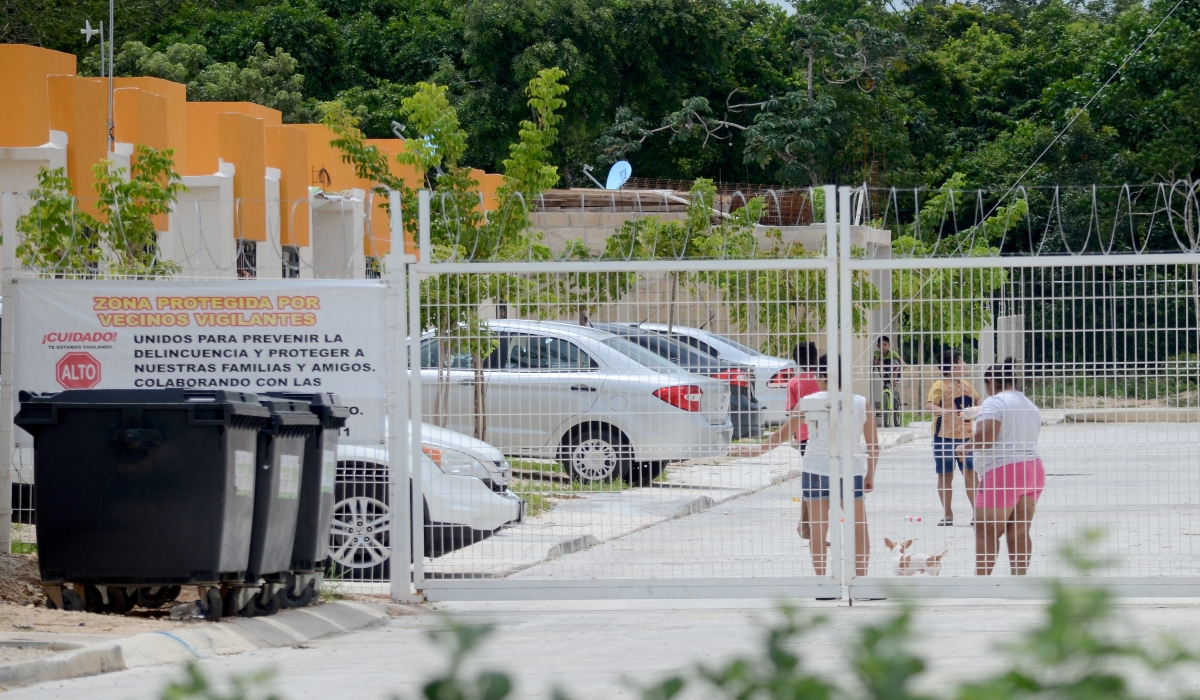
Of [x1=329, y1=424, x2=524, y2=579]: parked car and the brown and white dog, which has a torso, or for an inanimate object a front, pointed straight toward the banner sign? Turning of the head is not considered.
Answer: the brown and white dog

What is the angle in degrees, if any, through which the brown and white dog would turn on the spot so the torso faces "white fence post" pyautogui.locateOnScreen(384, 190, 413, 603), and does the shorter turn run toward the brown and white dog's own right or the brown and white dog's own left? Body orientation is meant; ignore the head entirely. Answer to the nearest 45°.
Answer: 0° — it already faces it

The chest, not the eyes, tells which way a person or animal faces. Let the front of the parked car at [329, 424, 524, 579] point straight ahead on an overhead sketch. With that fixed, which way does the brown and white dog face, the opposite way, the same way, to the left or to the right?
the opposite way

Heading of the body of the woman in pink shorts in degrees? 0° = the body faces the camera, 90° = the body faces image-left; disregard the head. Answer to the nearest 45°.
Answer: approximately 135°

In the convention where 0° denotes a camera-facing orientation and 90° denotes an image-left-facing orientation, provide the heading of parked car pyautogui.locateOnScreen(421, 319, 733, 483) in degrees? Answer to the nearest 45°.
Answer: approximately 90°

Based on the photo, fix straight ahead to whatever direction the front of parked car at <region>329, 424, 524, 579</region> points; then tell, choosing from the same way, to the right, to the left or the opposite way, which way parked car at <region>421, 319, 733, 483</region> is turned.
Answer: the opposite way

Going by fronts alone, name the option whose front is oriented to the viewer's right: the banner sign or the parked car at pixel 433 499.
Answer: the parked car

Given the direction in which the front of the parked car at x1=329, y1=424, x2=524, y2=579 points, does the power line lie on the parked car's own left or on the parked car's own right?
on the parked car's own left

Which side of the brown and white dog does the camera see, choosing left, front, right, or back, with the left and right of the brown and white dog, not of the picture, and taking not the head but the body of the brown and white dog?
left

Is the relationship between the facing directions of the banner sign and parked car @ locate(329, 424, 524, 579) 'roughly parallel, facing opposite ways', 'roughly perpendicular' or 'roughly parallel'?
roughly perpendicular

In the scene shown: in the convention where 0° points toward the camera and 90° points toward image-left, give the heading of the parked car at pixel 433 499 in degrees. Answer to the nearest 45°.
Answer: approximately 270°

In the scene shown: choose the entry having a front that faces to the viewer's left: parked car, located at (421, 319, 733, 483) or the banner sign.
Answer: the parked car

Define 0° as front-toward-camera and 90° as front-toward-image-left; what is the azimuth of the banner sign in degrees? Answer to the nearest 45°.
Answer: approximately 0°

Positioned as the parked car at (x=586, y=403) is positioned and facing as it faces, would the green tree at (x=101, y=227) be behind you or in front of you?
in front

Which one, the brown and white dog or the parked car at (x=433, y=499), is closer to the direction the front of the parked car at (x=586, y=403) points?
the parked car
